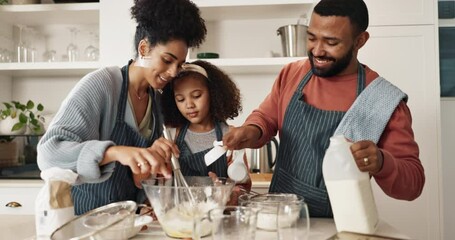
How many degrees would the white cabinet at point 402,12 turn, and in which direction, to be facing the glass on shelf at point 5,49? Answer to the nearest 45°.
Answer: approximately 90° to its right

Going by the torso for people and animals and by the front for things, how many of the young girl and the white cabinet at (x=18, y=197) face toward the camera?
2

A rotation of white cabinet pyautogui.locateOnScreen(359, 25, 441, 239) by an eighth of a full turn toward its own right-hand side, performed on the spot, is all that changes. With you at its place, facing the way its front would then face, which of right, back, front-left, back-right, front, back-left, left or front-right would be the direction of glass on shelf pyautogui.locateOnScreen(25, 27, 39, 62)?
front-right

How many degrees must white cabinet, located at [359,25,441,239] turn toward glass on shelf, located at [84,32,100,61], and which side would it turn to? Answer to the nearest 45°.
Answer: approximately 90° to its right

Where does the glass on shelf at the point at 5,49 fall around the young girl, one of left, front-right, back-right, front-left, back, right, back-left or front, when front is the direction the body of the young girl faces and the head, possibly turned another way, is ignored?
back-right

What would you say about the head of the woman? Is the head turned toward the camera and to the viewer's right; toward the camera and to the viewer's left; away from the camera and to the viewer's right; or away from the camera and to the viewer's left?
toward the camera and to the viewer's right

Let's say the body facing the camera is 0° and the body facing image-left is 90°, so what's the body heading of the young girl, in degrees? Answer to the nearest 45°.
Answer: approximately 0°

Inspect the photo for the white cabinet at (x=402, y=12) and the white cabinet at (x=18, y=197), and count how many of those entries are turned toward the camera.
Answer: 2

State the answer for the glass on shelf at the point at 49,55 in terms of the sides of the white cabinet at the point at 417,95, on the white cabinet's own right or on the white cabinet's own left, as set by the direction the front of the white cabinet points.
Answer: on the white cabinet's own right

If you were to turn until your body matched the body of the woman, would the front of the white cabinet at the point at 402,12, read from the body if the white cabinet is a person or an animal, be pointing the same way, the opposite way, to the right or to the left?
to the right

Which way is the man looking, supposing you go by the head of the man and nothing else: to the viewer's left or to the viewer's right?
to the viewer's left
